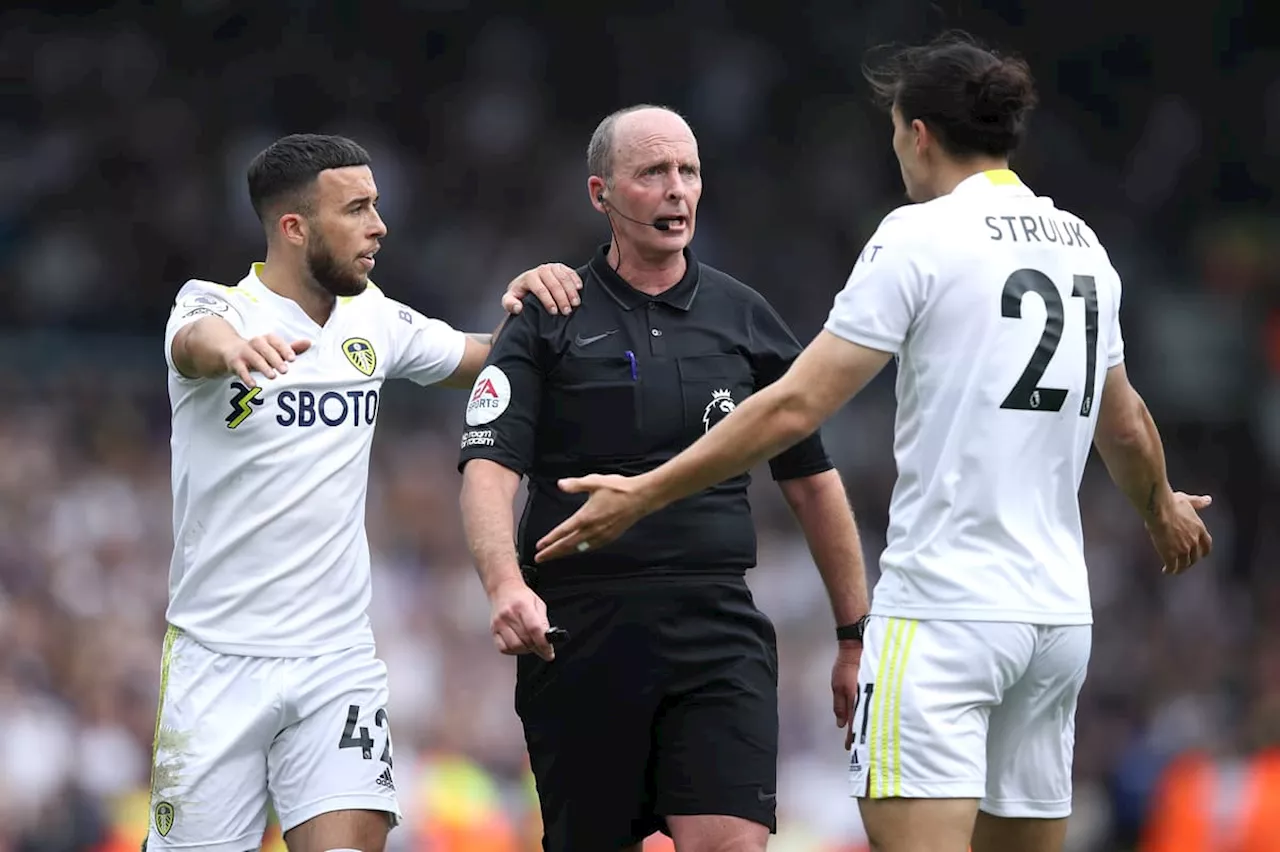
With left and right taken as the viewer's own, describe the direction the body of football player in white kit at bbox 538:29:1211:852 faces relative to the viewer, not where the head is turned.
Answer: facing away from the viewer and to the left of the viewer

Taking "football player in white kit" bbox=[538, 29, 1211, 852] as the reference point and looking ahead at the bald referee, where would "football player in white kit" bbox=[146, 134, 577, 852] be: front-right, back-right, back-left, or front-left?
front-left

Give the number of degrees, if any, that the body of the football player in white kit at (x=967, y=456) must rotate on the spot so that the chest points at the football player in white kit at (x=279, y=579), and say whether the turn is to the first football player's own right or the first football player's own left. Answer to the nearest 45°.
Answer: approximately 45° to the first football player's own left

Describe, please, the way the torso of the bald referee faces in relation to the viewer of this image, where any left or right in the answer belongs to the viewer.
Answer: facing the viewer

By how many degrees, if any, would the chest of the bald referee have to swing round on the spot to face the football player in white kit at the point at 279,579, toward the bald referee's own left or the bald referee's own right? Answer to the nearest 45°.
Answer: approximately 90° to the bald referee's own right

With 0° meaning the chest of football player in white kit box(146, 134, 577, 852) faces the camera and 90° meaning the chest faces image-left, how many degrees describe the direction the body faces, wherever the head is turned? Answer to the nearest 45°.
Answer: approximately 315°

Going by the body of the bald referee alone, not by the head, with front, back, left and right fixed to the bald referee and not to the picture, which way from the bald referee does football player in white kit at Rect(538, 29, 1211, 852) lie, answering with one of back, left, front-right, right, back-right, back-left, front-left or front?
front-left

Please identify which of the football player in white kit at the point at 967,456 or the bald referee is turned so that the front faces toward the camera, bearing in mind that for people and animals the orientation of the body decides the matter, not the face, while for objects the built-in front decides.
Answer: the bald referee

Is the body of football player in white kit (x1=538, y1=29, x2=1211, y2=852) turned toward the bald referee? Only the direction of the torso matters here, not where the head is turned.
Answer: yes

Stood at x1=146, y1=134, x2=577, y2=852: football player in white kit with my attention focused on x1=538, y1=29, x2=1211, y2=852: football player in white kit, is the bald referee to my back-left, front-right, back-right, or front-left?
front-left

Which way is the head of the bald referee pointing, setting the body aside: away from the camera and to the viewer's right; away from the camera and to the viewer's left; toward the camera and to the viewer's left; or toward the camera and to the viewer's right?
toward the camera and to the viewer's right

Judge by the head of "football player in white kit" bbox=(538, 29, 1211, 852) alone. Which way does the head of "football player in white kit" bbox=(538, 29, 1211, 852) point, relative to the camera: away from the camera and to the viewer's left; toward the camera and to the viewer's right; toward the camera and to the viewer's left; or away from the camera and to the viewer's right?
away from the camera and to the viewer's left

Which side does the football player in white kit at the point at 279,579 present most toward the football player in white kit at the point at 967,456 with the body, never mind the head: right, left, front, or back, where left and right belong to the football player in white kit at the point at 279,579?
front

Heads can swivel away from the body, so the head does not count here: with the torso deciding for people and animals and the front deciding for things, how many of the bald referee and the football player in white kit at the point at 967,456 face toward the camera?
1
